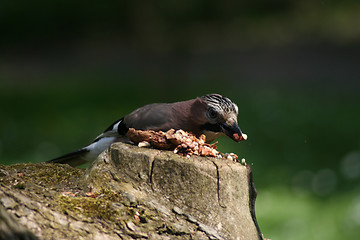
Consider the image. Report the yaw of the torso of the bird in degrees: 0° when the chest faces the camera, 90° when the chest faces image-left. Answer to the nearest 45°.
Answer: approximately 270°
